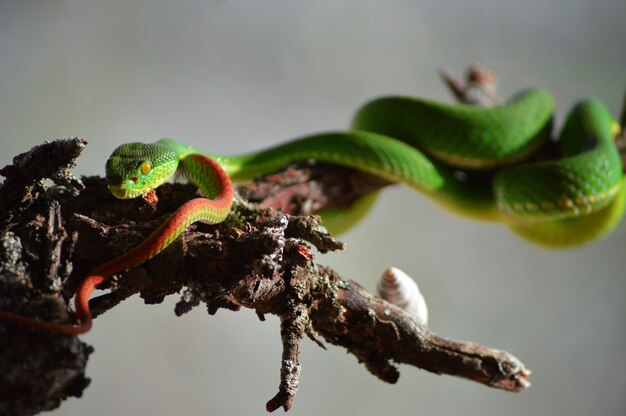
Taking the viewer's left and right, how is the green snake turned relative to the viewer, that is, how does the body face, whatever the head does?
facing the viewer and to the left of the viewer
